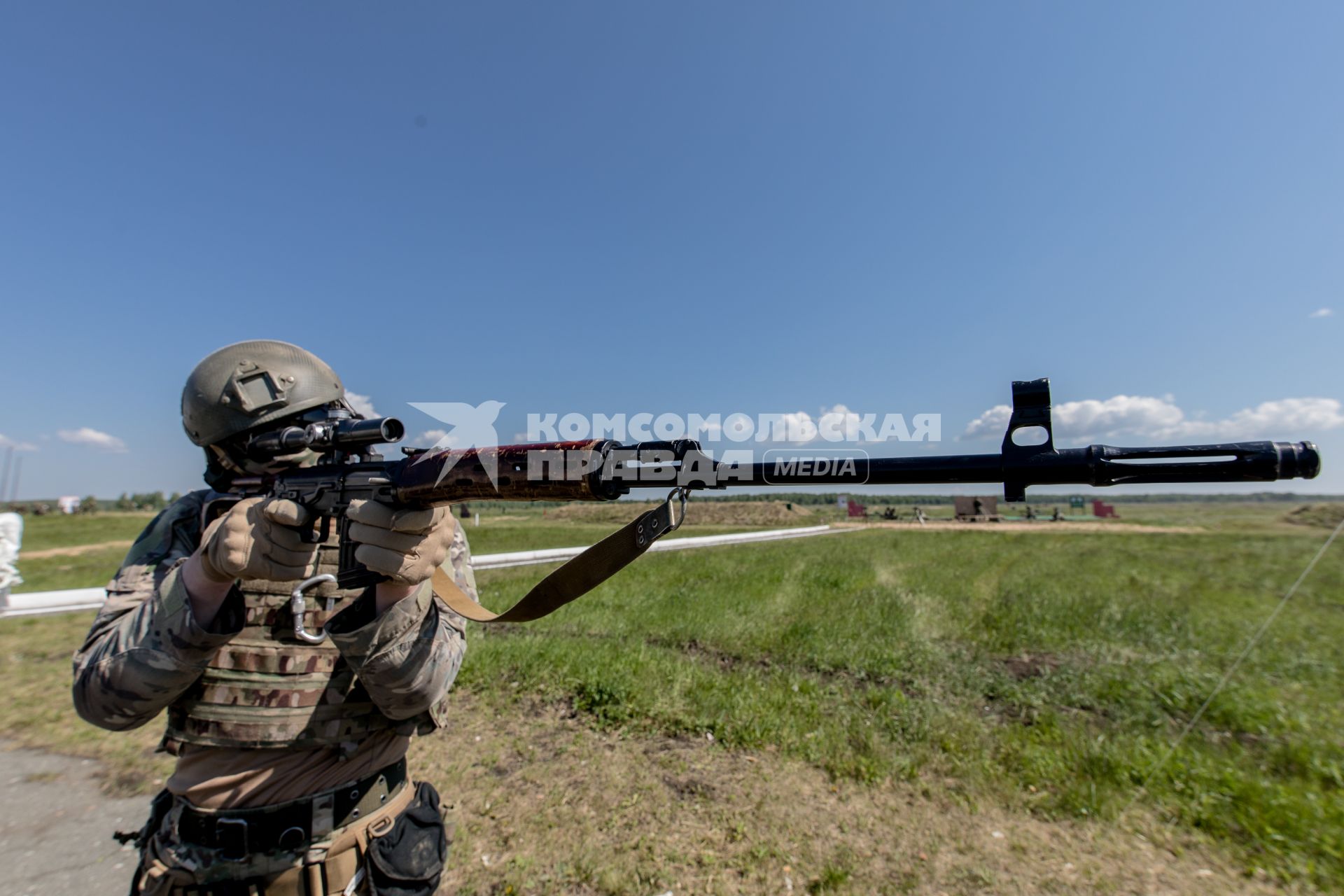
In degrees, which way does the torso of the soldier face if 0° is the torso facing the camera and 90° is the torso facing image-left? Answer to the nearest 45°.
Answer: approximately 0°

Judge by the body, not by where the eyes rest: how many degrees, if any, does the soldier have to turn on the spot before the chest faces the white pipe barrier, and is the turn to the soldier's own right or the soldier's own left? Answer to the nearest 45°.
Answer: approximately 180°
